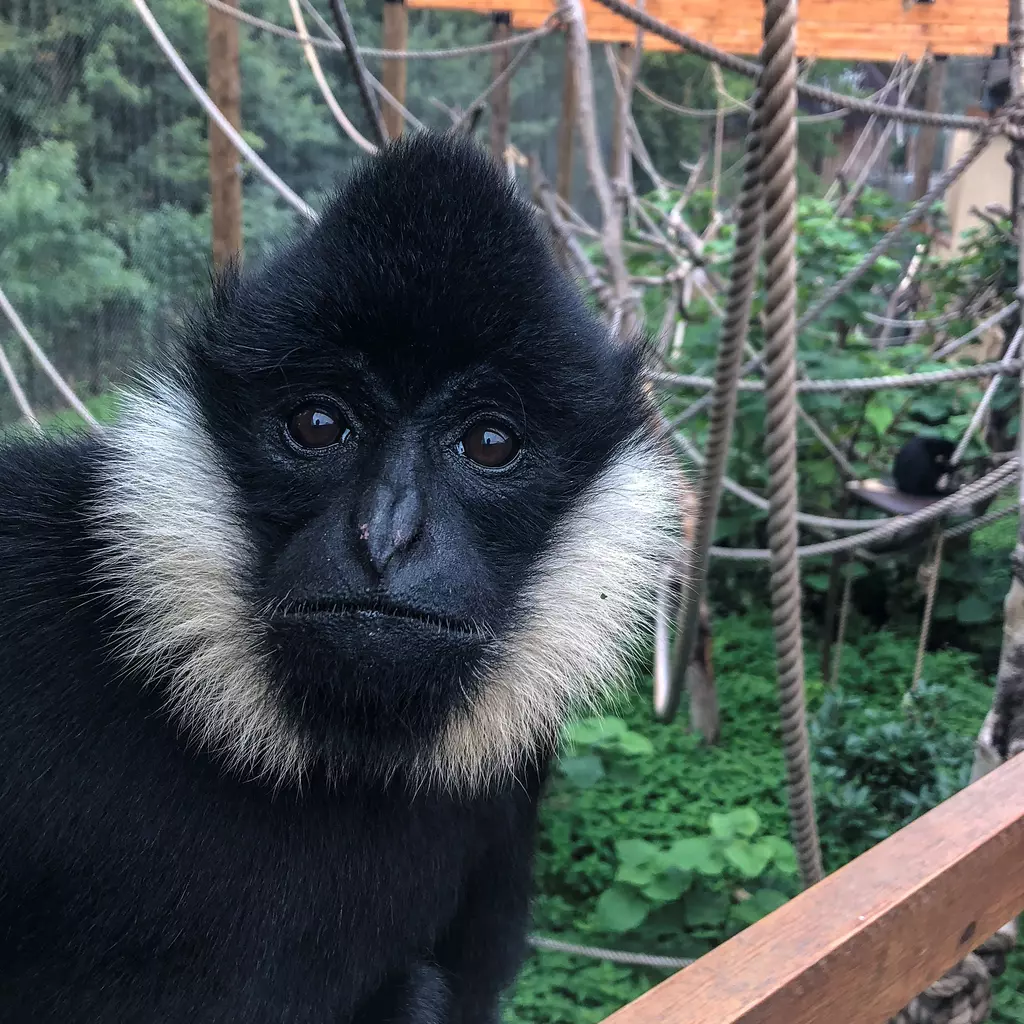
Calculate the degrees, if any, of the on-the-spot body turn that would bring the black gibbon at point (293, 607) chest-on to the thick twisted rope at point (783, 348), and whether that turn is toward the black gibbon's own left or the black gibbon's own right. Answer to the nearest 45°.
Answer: approximately 90° to the black gibbon's own left

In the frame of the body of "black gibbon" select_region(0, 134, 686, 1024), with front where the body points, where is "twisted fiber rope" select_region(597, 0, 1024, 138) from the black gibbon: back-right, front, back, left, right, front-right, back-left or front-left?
back-left

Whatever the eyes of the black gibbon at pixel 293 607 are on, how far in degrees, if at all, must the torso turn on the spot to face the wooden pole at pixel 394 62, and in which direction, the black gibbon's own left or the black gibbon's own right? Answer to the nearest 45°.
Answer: approximately 180°

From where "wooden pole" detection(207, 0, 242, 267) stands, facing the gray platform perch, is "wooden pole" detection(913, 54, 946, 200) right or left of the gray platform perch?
left

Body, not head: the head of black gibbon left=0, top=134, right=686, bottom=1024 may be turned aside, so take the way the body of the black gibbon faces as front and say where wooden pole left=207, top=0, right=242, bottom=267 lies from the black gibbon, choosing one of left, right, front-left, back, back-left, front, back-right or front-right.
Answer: back

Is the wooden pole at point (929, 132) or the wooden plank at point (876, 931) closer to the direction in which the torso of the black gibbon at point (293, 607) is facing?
the wooden plank

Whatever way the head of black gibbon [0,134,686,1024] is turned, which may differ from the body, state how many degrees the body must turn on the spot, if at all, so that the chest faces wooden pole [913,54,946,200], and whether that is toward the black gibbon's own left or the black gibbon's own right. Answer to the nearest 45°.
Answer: approximately 135° to the black gibbon's own left

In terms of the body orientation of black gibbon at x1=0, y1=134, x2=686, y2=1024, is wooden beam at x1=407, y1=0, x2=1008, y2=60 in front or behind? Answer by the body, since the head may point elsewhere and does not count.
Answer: behind

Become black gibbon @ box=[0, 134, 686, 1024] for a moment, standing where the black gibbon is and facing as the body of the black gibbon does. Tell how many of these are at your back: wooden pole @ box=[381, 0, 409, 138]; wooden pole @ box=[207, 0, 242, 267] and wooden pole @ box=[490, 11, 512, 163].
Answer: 3

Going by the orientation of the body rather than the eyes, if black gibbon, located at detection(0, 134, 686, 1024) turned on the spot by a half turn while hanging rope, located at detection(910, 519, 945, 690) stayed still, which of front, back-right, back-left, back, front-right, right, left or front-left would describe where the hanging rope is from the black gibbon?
front-right

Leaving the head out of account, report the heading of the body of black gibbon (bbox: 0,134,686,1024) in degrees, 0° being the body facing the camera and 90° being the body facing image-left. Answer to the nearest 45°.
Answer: approximately 0°
